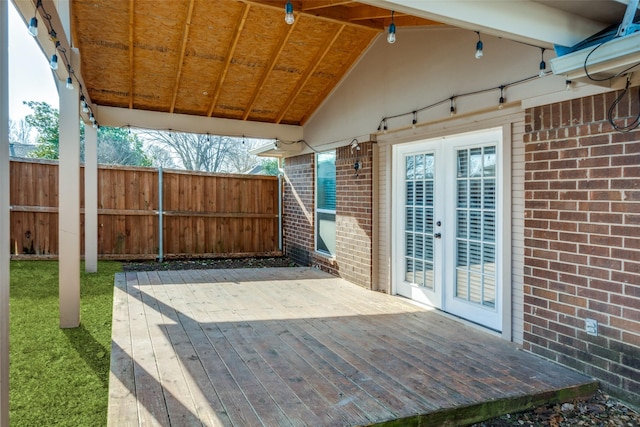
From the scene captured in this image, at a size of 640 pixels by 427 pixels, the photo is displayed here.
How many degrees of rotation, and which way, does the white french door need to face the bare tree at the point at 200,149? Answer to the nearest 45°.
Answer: approximately 90° to its right

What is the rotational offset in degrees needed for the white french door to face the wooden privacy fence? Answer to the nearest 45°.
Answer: approximately 45° to its right

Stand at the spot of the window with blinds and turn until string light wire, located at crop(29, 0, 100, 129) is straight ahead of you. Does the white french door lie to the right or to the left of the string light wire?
left

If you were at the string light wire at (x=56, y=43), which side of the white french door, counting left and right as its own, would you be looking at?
front

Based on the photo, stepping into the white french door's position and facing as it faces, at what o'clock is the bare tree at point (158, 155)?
The bare tree is roughly at 3 o'clock from the white french door.

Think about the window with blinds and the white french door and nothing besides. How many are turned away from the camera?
0

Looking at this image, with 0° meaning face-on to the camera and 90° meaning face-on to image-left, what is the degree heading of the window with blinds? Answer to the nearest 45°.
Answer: approximately 45°

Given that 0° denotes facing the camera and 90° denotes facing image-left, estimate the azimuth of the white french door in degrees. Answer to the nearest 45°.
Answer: approximately 45°

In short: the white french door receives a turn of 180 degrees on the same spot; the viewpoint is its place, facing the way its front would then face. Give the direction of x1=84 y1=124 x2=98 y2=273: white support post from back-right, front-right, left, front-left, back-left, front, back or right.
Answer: back-left

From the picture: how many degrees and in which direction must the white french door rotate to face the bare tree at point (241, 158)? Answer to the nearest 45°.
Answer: approximately 90° to its right

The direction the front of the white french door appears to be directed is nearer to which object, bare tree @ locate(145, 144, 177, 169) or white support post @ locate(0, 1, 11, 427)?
the white support post
